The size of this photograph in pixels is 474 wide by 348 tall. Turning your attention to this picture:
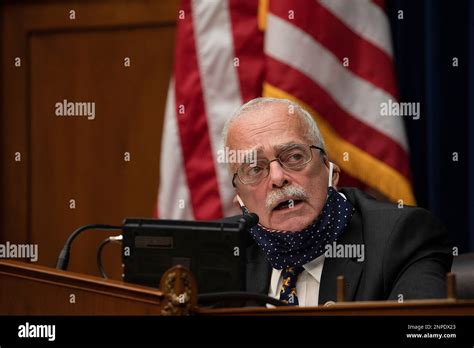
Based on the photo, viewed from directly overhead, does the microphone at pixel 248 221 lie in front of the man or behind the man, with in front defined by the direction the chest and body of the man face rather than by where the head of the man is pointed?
in front

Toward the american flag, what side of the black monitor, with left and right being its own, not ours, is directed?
front

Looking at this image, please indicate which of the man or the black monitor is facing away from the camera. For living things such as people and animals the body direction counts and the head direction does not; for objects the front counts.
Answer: the black monitor

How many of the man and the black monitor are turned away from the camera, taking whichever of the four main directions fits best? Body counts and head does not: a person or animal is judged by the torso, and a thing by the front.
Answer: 1

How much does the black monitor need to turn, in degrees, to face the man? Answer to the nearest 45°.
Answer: approximately 45° to its right

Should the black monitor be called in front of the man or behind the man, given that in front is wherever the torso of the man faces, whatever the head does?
in front

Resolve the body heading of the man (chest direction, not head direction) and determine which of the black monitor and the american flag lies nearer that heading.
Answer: the black monitor

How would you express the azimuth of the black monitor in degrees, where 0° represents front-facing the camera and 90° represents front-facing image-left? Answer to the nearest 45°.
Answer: approximately 180°

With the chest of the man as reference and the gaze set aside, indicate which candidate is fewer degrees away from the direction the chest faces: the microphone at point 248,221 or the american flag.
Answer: the microphone

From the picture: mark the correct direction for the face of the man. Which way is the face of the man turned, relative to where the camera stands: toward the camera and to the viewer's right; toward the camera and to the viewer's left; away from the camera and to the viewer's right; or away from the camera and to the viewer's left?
toward the camera and to the viewer's left
